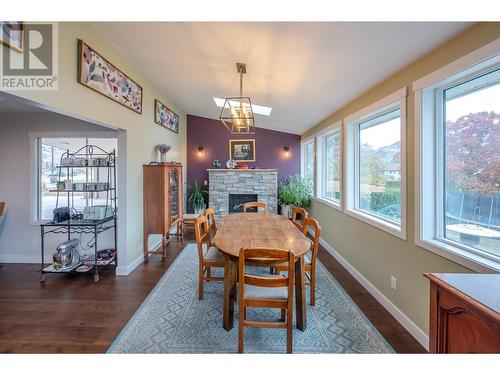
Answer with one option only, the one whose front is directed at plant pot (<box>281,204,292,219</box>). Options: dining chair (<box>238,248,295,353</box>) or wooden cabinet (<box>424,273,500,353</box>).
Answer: the dining chair

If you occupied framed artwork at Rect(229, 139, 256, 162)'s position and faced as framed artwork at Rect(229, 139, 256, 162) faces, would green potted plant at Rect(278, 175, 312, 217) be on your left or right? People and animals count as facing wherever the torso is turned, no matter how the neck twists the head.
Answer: on your left

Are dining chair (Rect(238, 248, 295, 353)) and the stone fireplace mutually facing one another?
yes

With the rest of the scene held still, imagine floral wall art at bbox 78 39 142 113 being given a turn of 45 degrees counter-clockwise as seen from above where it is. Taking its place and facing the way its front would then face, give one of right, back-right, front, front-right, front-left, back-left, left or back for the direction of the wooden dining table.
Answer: front-right

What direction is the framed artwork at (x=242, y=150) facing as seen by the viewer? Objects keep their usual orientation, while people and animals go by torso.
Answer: toward the camera

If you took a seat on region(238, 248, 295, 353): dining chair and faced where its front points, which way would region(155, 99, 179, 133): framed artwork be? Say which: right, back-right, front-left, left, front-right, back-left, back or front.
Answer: front-left

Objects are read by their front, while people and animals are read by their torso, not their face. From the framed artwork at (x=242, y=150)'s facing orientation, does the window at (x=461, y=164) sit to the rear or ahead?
ahead

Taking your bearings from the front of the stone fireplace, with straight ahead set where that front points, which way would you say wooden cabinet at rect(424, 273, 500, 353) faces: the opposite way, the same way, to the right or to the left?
to the right

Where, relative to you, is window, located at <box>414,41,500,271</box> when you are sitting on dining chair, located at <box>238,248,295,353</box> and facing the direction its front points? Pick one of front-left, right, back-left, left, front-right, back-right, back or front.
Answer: right

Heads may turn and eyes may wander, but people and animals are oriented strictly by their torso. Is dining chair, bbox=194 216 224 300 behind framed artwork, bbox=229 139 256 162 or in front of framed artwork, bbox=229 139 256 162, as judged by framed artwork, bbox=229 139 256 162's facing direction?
in front

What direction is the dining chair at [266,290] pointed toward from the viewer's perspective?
away from the camera

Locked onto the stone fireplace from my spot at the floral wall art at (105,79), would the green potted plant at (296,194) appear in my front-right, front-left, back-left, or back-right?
front-right

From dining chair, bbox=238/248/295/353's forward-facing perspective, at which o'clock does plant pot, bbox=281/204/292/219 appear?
The plant pot is roughly at 12 o'clock from the dining chair.

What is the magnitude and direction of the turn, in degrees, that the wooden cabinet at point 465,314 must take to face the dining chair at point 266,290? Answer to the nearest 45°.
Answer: approximately 45° to its right

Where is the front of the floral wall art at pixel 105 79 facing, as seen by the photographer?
facing the viewer and to the right of the viewer

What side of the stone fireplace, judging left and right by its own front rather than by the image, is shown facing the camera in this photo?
front

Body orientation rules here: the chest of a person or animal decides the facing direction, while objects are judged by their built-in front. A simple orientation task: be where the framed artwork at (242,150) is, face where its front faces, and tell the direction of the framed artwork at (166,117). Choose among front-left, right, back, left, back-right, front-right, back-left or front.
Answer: front-right

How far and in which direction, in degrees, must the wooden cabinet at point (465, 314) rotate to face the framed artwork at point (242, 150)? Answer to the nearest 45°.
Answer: approximately 90° to its right

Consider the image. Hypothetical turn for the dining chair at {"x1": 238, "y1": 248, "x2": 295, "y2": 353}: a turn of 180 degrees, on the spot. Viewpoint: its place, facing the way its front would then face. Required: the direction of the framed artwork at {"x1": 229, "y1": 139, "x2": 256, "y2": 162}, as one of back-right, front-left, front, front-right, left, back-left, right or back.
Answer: back

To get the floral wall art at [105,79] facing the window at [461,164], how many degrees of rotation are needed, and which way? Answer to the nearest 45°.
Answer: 0° — it already faces it
